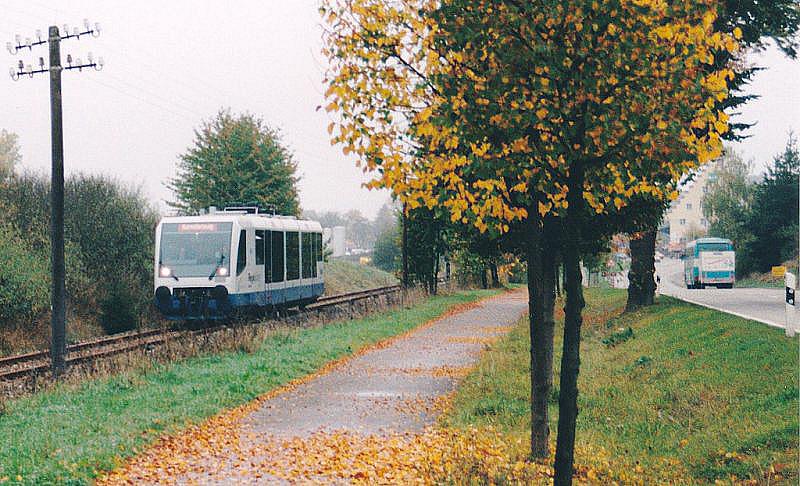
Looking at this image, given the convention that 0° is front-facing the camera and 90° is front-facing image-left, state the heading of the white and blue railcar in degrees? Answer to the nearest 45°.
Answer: approximately 45°

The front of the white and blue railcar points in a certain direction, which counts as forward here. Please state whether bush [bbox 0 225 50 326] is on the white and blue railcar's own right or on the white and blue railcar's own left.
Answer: on the white and blue railcar's own right

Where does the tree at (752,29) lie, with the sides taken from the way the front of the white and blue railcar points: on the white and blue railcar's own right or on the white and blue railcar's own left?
on the white and blue railcar's own left

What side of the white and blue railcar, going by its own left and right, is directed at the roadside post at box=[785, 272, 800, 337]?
left

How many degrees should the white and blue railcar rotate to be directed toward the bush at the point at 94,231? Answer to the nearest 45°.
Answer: approximately 90° to its right

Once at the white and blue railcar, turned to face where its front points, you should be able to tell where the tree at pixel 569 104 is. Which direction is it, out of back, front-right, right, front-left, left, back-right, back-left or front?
front-left
